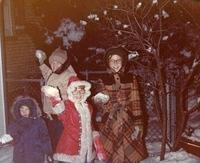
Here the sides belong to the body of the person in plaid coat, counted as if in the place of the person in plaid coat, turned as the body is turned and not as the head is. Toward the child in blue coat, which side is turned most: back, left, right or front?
right

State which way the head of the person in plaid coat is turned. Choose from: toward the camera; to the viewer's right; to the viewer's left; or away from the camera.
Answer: toward the camera

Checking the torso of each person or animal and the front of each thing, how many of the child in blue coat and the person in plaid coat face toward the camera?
2

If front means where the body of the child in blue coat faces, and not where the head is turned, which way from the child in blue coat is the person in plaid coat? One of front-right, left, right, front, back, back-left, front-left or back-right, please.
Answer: left

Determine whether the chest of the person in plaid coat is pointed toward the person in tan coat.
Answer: no

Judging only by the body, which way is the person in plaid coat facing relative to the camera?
toward the camera

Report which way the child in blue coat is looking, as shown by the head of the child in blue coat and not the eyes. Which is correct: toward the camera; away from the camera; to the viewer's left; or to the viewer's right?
toward the camera

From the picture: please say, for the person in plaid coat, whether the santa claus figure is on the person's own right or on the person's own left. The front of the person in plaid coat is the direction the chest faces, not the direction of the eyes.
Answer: on the person's own right

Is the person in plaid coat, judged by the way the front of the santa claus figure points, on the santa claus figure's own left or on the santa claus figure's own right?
on the santa claus figure's own left

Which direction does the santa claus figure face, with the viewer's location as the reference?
facing the viewer and to the right of the viewer

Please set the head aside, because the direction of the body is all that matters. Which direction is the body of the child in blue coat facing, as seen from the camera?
toward the camera

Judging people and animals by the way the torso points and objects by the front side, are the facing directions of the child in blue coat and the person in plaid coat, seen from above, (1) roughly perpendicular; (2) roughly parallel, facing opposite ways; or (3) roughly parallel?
roughly parallel
